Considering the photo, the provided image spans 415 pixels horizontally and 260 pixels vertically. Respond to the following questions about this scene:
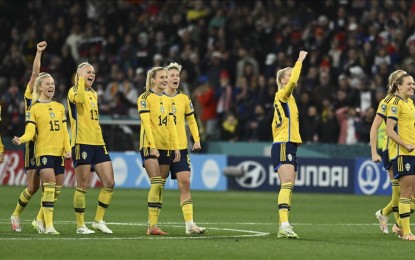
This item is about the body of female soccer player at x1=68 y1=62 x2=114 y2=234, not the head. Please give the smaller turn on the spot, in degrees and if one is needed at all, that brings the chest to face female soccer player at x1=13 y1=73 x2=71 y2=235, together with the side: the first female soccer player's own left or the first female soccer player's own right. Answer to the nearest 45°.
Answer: approximately 135° to the first female soccer player's own right

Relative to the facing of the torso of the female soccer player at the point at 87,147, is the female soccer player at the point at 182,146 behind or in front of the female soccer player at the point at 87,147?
in front

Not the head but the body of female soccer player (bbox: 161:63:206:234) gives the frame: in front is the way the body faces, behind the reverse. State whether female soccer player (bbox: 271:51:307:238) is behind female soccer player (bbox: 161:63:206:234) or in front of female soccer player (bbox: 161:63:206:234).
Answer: in front

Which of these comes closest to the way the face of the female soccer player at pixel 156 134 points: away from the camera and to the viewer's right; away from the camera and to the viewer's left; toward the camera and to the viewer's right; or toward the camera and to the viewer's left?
toward the camera and to the viewer's right

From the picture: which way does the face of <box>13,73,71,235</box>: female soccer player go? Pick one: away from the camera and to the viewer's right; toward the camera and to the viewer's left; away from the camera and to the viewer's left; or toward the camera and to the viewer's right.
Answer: toward the camera and to the viewer's right

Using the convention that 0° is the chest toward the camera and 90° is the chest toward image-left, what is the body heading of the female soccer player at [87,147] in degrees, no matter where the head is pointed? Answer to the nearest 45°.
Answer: approximately 315°

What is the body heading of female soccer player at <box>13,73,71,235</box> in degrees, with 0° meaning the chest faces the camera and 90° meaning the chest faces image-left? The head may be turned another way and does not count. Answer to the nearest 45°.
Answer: approximately 315°

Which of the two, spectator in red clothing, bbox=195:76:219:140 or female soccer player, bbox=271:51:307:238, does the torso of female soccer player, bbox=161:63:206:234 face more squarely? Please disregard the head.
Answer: the female soccer player

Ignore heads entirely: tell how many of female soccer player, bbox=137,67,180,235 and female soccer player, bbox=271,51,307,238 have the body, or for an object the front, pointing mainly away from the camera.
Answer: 0
